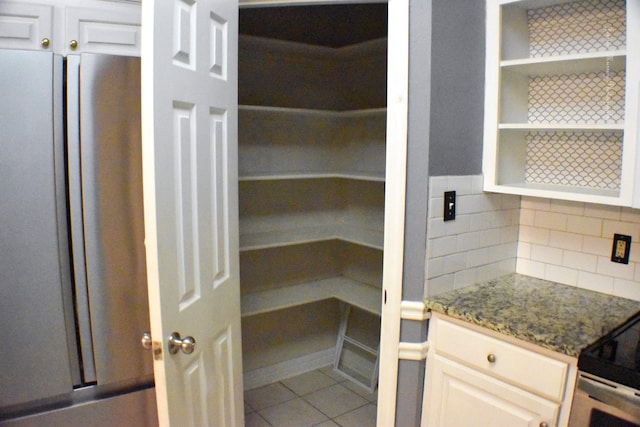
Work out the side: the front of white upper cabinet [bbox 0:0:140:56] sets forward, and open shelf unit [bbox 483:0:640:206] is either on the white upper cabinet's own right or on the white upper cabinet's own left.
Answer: on the white upper cabinet's own left

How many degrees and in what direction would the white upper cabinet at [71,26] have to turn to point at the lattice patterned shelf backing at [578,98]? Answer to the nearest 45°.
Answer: approximately 90° to its left

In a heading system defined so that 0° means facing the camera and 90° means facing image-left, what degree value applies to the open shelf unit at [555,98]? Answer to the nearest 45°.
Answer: approximately 45°

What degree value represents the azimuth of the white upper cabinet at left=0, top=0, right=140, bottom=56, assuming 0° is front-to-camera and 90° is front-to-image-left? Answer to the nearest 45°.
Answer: approximately 0°

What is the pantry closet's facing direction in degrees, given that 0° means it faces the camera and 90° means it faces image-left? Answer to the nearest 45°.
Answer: approximately 0°

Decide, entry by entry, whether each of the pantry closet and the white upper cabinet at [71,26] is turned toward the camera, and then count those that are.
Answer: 2
